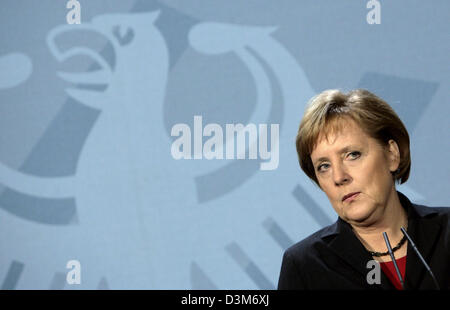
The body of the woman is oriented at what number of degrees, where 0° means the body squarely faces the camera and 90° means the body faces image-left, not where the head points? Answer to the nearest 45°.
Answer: approximately 0°

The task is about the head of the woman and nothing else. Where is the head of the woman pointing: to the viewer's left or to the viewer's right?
to the viewer's left
